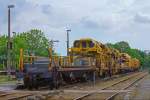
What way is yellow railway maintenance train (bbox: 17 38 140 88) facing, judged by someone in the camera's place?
facing the viewer and to the left of the viewer
